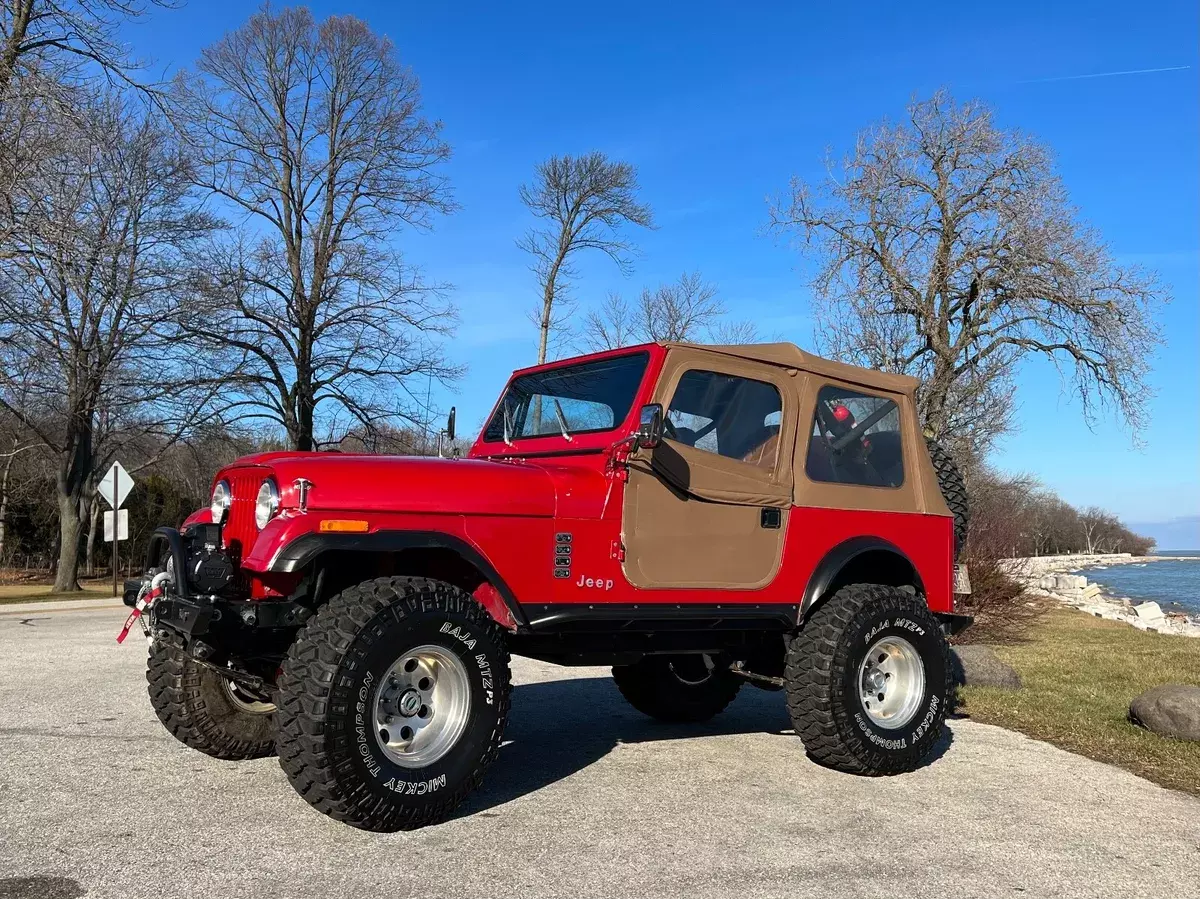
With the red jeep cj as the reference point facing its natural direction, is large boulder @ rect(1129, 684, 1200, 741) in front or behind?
behind

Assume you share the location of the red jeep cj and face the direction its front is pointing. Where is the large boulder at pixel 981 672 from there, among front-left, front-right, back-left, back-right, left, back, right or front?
back
